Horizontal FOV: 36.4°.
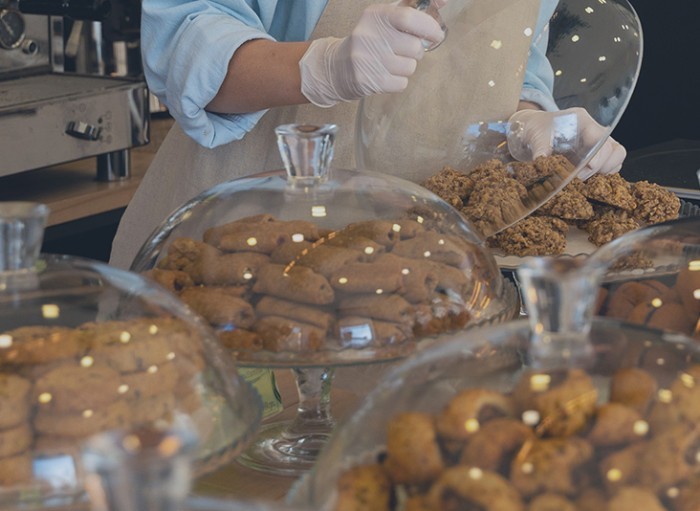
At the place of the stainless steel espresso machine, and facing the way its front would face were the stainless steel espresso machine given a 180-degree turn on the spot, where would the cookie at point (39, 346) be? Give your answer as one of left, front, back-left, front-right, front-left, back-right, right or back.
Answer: back-left

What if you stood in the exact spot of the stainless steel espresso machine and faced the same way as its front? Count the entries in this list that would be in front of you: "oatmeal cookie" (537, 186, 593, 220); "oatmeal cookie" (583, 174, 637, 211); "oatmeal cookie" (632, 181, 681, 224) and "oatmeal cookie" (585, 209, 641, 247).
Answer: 4

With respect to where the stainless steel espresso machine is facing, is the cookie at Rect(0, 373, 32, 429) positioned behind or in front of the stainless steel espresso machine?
in front

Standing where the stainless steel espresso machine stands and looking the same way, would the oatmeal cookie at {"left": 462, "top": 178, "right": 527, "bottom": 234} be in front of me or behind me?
in front

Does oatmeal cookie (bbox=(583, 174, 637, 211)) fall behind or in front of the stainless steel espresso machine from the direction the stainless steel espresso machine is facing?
in front

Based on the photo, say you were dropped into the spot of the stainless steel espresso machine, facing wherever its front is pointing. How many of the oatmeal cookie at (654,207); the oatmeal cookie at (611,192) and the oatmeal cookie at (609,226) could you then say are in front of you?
3

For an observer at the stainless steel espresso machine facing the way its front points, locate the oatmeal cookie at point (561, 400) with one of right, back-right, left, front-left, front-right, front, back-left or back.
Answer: front-right

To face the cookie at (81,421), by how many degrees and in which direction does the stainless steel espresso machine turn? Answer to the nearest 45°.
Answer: approximately 45° to its right

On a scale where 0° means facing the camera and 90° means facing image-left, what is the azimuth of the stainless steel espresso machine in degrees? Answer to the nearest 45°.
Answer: approximately 315°

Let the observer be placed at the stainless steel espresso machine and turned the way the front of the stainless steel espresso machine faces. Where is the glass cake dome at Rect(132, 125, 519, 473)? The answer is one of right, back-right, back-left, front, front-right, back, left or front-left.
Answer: front-right
